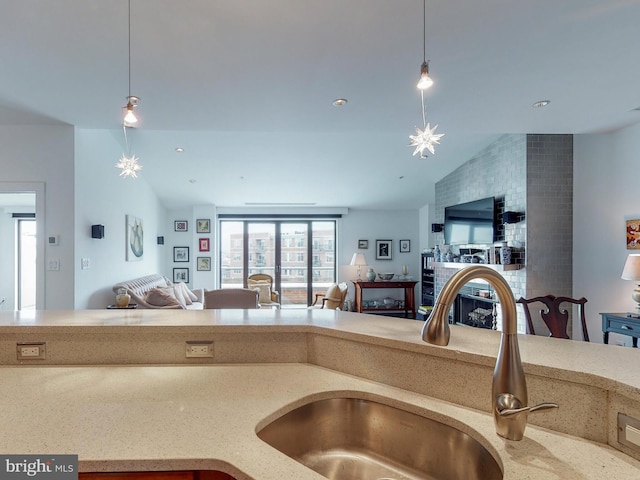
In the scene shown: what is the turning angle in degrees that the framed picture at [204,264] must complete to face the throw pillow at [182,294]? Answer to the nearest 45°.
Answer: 0° — it already faces it

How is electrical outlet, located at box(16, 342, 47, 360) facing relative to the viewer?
toward the camera

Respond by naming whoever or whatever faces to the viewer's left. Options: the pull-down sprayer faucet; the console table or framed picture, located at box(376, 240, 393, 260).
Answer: the pull-down sprayer faucet

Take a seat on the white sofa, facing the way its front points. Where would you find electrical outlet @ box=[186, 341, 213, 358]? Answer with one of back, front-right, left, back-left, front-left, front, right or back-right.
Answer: front-right

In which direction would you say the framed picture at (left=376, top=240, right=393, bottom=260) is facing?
toward the camera

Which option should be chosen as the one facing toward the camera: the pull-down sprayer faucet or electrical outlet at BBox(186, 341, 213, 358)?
the electrical outlet

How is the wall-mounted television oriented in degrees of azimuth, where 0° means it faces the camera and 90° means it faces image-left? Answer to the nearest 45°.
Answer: approximately 45°

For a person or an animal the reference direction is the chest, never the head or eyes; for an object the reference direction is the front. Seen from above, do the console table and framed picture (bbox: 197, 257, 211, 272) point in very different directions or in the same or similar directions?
same or similar directions

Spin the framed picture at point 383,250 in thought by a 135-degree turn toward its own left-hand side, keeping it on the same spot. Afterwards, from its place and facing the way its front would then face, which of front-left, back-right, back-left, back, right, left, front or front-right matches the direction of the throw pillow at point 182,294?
back

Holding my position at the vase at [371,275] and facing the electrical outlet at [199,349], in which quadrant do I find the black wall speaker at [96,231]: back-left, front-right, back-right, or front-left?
front-right

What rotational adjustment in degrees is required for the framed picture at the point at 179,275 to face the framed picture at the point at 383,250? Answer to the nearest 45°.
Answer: approximately 90° to its left

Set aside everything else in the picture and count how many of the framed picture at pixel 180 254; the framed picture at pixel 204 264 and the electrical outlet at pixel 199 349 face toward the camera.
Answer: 3

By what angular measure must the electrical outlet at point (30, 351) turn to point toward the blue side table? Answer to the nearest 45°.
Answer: approximately 90° to its left

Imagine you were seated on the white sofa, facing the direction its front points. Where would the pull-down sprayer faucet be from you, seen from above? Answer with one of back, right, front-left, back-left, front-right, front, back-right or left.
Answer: front-right

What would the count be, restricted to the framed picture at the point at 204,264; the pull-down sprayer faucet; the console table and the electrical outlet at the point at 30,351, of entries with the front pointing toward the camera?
3

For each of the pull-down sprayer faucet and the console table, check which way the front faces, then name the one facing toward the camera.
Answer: the console table
